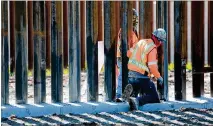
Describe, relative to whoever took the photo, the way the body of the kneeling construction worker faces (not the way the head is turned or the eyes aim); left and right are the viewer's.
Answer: facing away from the viewer and to the right of the viewer

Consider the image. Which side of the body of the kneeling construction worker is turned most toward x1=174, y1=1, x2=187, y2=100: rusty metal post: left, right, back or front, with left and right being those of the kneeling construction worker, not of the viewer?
front

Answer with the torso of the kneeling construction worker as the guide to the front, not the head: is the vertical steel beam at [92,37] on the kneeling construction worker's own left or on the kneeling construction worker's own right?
on the kneeling construction worker's own left

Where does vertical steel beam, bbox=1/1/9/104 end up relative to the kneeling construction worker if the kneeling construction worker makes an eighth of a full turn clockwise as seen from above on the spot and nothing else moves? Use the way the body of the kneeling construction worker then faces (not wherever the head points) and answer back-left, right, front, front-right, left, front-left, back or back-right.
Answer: back
